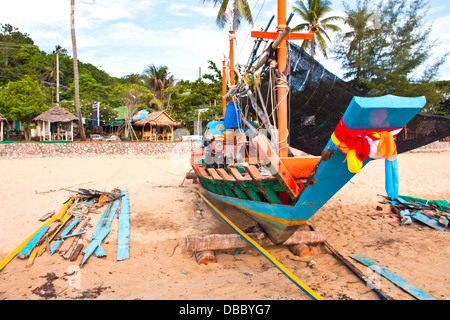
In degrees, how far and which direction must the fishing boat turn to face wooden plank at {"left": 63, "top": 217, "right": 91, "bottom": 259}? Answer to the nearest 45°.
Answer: approximately 135° to its right

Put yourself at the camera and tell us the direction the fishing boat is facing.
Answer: facing the viewer and to the right of the viewer

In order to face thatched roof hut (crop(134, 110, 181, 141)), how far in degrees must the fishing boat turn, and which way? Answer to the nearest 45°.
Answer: approximately 180°

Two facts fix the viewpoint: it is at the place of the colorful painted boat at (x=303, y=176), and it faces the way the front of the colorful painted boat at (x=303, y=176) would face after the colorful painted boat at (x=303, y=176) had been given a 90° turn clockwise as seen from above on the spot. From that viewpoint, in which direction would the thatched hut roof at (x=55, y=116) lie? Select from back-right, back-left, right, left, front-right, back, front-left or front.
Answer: right

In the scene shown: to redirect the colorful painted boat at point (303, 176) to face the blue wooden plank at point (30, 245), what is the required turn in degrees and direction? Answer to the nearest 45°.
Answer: approximately 135° to its right

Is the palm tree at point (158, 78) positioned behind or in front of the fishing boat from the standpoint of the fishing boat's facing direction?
behind
